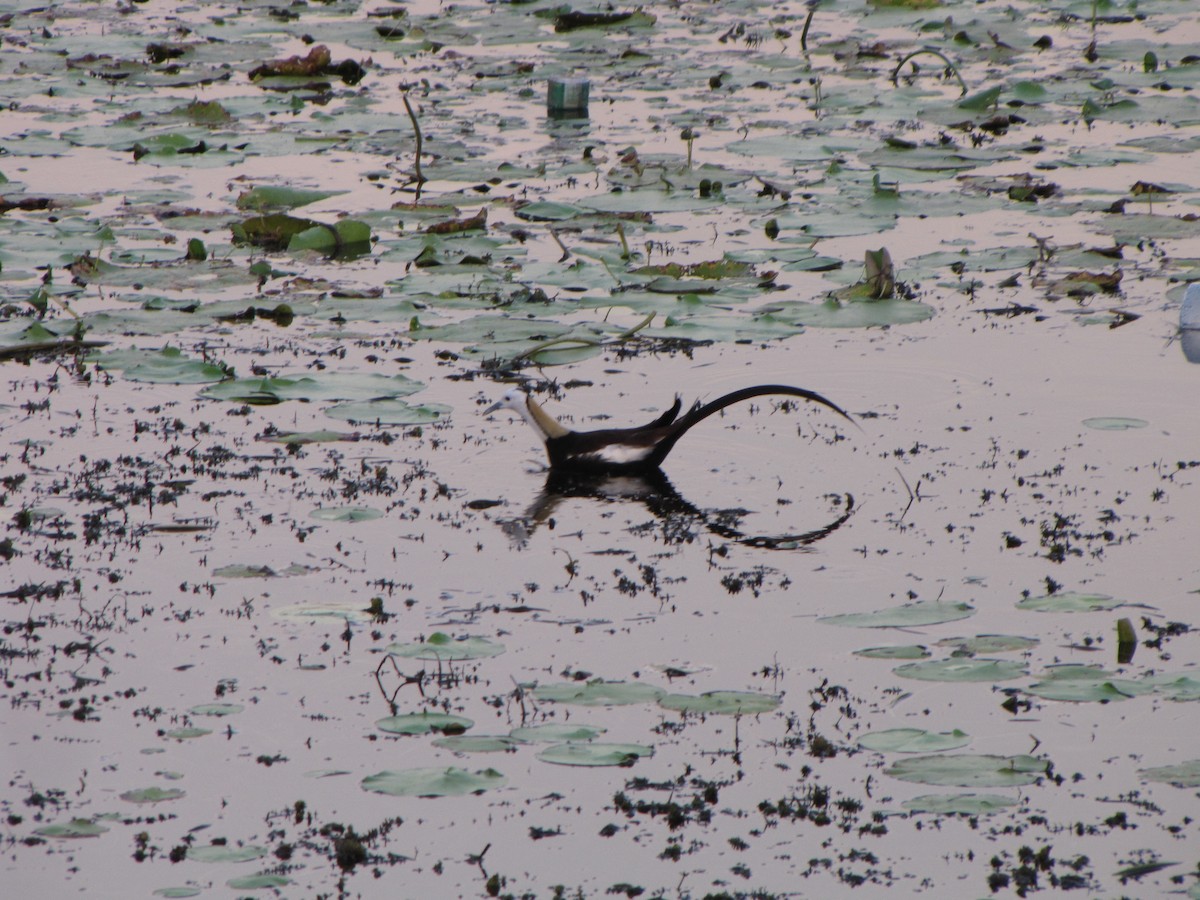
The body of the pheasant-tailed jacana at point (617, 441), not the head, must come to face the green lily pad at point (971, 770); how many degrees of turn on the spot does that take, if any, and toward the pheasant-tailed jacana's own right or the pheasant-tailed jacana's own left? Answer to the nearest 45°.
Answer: approximately 90° to the pheasant-tailed jacana's own left

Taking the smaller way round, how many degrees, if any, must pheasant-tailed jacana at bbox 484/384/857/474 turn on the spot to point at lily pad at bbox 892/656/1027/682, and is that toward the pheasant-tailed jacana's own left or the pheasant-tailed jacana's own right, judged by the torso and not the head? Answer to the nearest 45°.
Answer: approximately 135° to the pheasant-tailed jacana's own left

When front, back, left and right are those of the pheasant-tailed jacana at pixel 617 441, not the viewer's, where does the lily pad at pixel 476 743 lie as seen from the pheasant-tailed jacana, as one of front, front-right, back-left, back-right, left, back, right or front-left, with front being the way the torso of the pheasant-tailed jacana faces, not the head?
left

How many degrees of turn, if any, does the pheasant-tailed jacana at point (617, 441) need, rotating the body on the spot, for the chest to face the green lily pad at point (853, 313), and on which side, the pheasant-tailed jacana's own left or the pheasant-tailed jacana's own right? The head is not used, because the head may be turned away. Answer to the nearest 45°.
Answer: approximately 135° to the pheasant-tailed jacana's own right

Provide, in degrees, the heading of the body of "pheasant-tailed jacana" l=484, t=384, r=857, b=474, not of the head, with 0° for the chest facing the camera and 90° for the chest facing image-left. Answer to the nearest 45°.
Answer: approximately 90°

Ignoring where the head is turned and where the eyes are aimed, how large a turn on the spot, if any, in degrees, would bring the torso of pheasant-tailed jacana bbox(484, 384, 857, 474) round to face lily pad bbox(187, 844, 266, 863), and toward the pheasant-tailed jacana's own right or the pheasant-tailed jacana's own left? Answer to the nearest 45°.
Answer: approximately 90° to the pheasant-tailed jacana's own left

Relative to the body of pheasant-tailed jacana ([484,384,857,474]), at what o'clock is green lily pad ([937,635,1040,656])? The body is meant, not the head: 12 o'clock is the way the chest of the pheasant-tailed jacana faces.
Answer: The green lily pad is roughly at 8 o'clock from the pheasant-tailed jacana.

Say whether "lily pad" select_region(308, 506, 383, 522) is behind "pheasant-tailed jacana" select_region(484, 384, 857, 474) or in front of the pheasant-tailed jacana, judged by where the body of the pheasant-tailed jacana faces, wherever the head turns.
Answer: in front

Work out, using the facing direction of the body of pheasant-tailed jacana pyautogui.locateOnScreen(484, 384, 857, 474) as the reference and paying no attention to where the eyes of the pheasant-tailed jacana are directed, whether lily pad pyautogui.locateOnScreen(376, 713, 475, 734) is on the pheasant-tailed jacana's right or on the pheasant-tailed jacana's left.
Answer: on the pheasant-tailed jacana's left

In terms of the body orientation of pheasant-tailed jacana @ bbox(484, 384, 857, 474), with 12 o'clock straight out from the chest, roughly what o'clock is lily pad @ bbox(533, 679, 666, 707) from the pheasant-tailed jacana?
The lily pad is roughly at 9 o'clock from the pheasant-tailed jacana.

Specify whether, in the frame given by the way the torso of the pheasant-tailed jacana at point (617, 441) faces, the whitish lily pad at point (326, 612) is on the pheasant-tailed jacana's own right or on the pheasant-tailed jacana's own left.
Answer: on the pheasant-tailed jacana's own left

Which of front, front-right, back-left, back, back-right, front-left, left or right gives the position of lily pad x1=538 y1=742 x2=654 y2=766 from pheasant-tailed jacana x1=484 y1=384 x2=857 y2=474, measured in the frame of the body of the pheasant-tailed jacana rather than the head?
left
